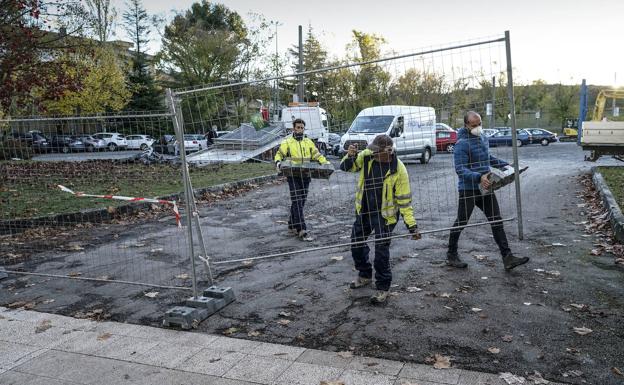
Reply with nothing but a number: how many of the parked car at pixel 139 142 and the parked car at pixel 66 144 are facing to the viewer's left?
2

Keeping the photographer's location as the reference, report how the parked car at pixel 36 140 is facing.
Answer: facing the viewer and to the right of the viewer

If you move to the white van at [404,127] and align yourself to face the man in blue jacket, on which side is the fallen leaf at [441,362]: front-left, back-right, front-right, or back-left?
front-right

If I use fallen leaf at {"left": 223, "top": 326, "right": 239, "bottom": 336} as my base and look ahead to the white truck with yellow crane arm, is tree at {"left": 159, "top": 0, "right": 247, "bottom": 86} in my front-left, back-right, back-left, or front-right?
front-left

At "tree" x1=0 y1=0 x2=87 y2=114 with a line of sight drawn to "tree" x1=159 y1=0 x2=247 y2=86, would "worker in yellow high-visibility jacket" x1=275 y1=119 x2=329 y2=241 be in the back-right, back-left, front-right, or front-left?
back-right

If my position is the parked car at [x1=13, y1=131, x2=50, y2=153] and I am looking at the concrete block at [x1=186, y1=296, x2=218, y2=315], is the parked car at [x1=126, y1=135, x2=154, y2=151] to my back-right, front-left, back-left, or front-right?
front-left

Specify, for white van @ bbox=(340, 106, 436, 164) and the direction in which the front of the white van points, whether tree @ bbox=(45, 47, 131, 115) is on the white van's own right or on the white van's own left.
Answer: on the white van's own right

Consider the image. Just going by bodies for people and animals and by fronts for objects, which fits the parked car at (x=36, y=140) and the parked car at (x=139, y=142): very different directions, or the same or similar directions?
same or similar directions

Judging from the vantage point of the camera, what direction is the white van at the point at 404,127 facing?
facing the viewer and to the left of the viewer
